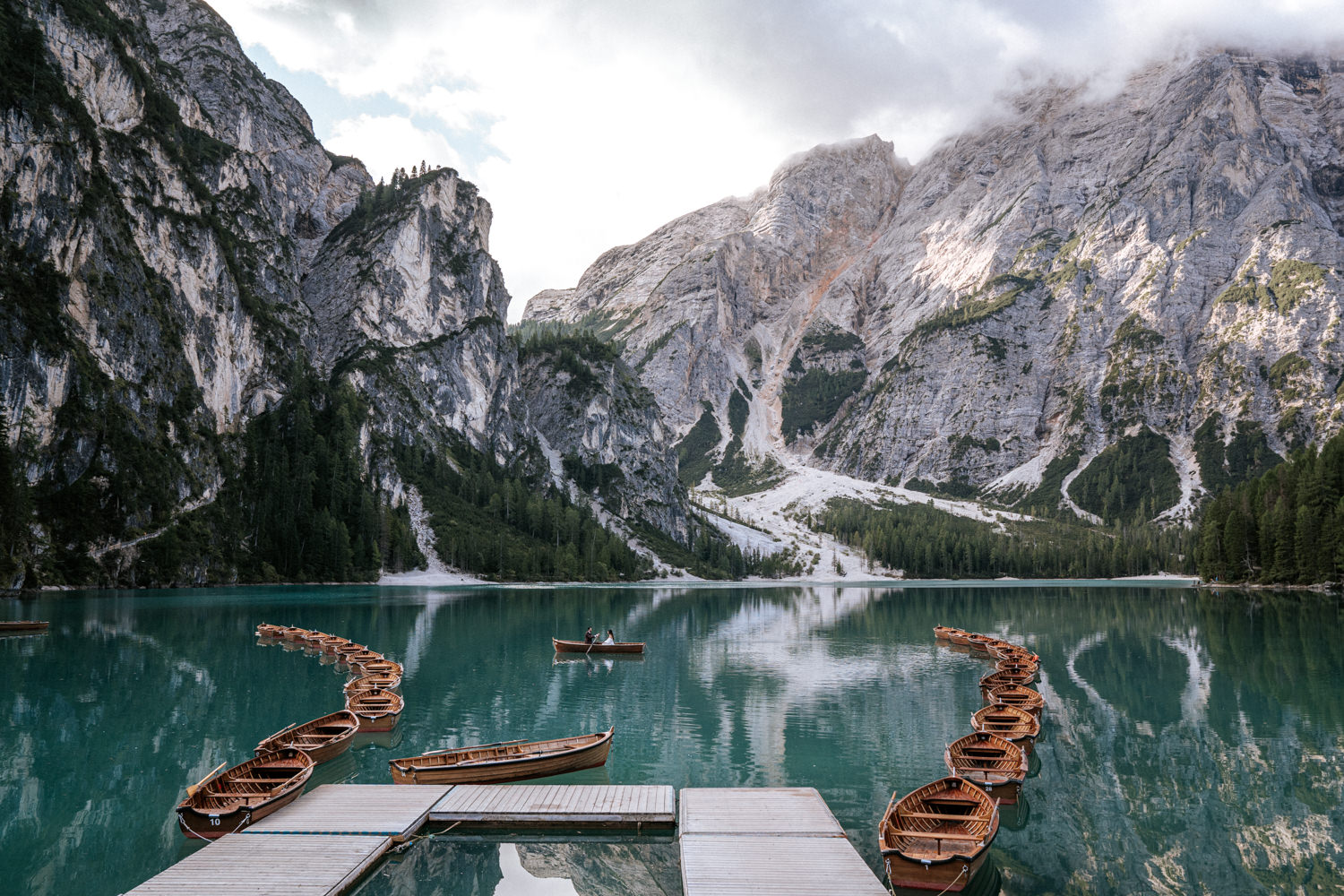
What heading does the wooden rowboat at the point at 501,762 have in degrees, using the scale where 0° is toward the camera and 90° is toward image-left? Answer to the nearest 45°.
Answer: approximately 225°

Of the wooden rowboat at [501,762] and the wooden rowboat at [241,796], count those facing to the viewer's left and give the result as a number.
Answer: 0

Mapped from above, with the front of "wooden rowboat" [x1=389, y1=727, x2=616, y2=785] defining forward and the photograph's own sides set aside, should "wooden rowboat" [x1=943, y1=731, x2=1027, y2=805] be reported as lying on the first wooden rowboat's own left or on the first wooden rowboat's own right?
on the first wooden rowboat's own right
